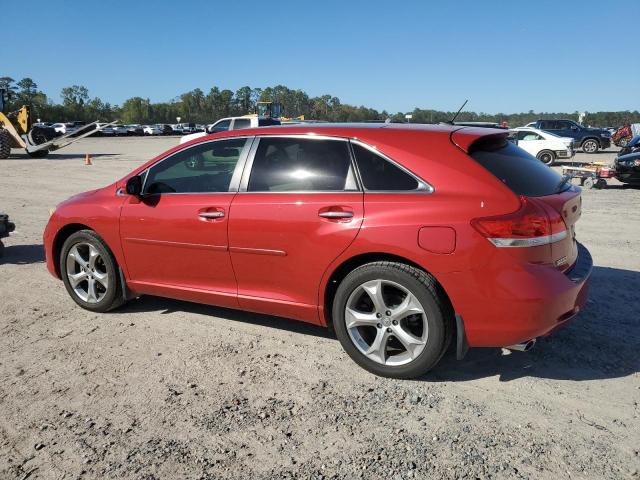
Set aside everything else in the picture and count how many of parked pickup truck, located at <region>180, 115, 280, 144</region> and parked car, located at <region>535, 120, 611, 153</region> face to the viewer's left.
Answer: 1

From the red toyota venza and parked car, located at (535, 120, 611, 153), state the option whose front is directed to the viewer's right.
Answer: the parked car

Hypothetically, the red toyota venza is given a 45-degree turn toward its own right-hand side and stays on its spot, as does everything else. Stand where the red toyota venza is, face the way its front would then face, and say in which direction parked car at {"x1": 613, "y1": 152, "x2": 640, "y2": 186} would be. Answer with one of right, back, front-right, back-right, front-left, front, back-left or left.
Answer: front-right

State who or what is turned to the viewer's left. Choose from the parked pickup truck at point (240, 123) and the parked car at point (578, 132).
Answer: the parked pickup truck at point (240, 123)

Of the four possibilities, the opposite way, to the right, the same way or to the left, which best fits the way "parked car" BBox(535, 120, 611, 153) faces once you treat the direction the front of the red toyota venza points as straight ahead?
the opposite way

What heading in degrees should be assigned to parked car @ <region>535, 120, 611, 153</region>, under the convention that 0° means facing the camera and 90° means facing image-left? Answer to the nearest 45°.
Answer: approximately 270°

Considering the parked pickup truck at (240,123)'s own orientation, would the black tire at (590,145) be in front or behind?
behind

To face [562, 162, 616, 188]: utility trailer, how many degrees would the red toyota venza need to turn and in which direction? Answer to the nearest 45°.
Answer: approximately 90° to its right

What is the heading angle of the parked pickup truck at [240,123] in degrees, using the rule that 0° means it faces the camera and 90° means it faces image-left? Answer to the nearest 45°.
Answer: approximately 90°

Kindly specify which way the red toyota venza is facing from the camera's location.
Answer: facing away from the viewer and to the left of the viewer
